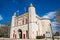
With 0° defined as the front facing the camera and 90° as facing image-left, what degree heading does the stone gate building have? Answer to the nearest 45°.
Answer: approximately 45°
